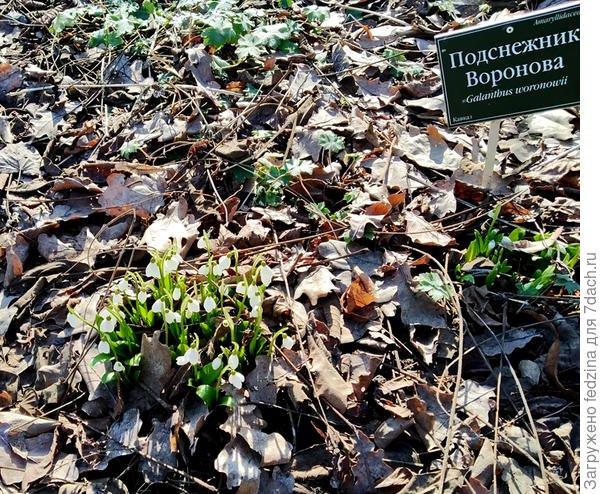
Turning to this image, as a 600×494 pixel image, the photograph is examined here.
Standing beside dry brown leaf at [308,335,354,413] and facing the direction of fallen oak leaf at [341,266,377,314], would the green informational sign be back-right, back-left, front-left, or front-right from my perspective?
front-right

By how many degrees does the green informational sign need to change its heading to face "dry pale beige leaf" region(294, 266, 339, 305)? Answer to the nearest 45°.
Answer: approximately 45° to its right

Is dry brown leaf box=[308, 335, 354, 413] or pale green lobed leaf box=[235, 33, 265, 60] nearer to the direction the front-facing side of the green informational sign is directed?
the dry brown leaf

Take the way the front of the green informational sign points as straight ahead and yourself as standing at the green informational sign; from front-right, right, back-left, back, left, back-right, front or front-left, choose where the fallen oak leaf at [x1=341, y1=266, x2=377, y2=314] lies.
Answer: front-right

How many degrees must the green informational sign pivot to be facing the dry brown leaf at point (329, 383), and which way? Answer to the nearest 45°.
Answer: approximately 45° to its right

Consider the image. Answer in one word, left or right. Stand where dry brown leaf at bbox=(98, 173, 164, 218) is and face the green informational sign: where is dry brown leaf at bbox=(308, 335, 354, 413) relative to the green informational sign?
right

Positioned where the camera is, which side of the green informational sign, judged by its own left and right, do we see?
front

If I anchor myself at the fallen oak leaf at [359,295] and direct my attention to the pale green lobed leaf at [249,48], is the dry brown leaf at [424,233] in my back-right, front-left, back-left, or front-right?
front-right

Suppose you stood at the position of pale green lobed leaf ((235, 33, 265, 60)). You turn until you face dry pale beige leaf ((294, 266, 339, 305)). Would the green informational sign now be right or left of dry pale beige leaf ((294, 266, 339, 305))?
left

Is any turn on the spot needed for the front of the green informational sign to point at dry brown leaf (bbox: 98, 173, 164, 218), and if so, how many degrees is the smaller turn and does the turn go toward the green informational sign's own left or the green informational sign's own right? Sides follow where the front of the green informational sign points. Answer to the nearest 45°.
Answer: approximately 90° to the green informational sign's own right
